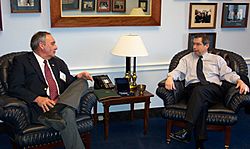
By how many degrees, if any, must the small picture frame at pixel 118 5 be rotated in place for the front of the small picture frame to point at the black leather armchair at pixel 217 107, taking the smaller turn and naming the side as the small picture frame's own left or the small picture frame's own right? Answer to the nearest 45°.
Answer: approximately 45° to the small picture frame's own left

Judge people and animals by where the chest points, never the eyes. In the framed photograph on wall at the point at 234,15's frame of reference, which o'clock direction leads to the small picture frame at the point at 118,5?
The small picture frame is roughly at 2 o'clock from the framed photograph on wall.

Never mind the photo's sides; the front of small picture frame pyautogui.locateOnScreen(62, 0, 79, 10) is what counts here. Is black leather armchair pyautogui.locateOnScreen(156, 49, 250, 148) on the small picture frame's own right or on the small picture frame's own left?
on the small picture frame's own left

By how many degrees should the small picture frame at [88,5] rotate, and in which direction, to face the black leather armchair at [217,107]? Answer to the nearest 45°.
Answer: approximately 45° to its left

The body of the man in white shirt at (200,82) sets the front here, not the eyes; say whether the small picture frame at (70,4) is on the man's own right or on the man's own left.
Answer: on the man's own right

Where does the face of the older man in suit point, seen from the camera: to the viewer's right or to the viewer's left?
to the viewer's right

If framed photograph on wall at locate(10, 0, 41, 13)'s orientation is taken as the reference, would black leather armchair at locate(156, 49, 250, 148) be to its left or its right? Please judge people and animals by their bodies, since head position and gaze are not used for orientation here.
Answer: on its left

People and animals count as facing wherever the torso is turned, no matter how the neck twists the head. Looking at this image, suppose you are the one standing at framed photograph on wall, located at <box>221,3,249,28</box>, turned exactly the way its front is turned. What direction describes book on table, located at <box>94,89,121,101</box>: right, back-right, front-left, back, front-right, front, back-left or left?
front-right
